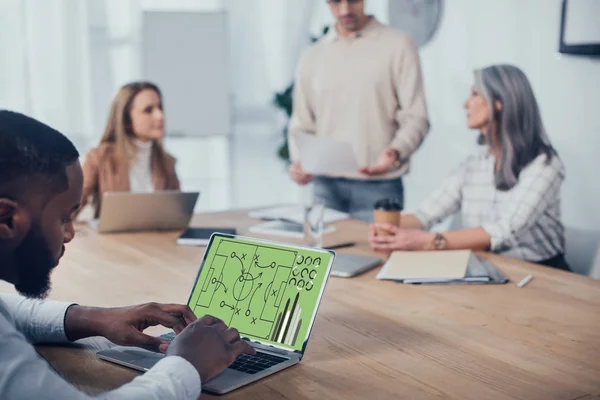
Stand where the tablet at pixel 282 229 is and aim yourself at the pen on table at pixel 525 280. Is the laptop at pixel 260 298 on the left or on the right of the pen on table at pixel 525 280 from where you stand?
right

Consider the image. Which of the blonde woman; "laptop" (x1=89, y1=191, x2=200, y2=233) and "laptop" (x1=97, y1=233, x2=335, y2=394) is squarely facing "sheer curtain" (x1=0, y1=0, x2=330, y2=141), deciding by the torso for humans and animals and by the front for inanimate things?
"laptop" (x1=89, y1=191, x2=200, y2=233)

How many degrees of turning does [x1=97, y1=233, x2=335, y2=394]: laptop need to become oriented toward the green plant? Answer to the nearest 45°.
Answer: approximately 135° to its right

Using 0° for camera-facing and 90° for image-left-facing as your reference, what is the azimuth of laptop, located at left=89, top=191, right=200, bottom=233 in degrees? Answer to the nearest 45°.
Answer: approximately 180°

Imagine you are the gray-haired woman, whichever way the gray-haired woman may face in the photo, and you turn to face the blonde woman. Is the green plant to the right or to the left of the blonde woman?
right

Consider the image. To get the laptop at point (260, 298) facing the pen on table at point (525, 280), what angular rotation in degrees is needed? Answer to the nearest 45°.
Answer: approximately 180°

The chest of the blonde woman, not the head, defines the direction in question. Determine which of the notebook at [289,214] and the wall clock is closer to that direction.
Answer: the notebook

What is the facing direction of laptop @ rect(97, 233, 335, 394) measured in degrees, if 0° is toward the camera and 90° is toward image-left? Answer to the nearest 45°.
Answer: approximately 45°

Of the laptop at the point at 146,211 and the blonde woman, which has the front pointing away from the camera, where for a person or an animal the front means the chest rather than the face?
the laptop

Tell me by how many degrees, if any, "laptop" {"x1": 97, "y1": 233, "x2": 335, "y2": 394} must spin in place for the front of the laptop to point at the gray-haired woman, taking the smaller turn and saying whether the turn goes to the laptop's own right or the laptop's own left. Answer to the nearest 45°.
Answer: approximately 180°

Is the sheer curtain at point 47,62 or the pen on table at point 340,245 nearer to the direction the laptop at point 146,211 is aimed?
the sheer curtain
